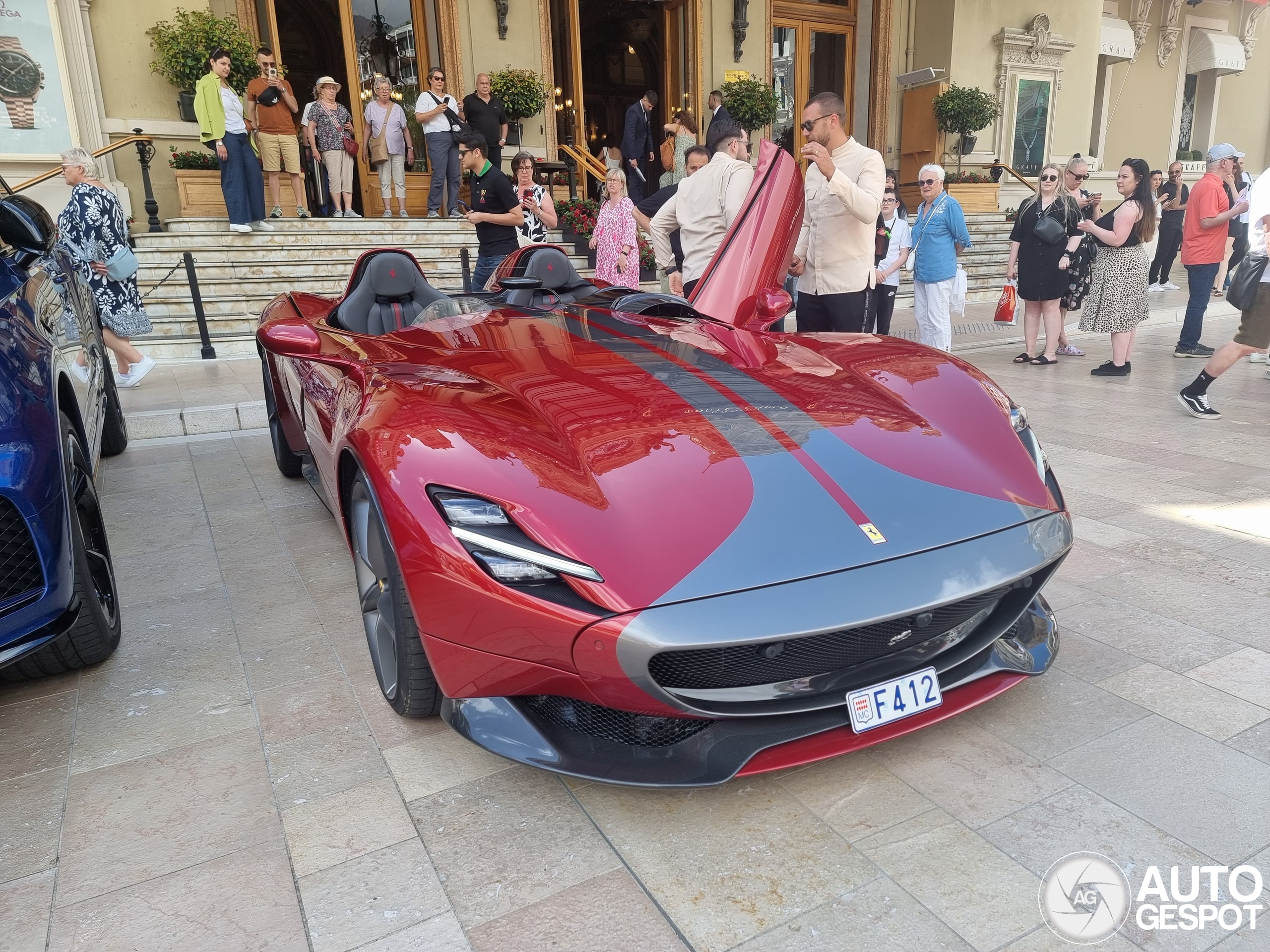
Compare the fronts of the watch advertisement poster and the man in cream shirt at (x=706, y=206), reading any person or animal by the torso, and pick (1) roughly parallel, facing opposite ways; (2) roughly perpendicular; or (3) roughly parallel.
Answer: roughly perpendicular

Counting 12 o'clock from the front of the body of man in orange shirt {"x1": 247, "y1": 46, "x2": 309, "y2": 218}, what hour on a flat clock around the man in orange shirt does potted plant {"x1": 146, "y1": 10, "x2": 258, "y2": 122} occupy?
The potted plant is roughly at 5 o'clock from the man in orange shirt.

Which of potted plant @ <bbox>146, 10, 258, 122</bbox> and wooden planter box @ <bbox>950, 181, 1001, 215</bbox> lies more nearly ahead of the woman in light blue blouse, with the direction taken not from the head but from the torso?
the potted plant
